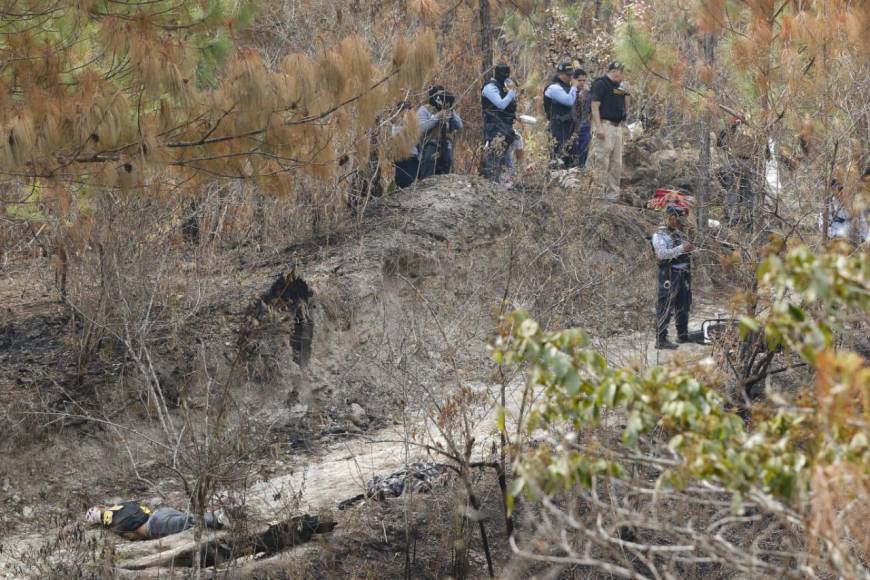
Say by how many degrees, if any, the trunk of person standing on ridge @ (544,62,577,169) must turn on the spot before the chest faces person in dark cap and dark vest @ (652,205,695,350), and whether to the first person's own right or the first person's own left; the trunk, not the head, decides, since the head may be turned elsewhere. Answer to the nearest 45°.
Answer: approximately 45° to the first person's own right

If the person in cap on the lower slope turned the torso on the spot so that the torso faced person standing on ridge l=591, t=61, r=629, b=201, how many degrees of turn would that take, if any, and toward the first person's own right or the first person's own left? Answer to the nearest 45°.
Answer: approximately 135° to the first person's own left

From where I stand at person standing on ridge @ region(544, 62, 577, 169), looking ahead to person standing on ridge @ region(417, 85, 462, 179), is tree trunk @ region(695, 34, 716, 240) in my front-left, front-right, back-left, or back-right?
back-left

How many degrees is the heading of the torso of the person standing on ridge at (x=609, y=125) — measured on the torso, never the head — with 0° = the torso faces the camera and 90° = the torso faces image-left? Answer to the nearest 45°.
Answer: approximately 315°

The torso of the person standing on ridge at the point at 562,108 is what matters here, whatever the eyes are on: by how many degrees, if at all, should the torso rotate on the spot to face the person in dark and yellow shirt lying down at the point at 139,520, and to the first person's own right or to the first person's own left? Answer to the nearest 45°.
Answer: approximately 45° to the first person's own right

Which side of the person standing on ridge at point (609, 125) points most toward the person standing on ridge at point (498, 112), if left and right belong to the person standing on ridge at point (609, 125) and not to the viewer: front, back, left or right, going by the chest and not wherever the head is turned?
right

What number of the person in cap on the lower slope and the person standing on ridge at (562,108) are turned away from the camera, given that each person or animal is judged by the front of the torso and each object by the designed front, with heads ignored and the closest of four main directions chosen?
0

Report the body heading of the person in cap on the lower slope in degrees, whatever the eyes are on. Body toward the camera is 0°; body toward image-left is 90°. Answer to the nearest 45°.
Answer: approximately 315°

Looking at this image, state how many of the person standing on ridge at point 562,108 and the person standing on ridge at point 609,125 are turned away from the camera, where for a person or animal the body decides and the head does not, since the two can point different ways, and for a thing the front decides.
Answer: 0
